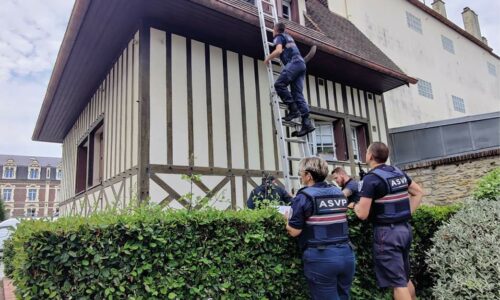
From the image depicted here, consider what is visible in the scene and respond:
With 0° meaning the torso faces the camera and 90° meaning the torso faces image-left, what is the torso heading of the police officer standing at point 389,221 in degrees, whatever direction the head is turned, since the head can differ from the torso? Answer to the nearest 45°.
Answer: approximately 135°

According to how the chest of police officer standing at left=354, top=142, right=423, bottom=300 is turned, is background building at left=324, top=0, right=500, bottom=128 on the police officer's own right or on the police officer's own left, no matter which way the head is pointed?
on the police officer's own right

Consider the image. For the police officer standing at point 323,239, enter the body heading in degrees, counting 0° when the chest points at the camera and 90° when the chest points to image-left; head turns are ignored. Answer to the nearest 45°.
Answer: approximately 135°

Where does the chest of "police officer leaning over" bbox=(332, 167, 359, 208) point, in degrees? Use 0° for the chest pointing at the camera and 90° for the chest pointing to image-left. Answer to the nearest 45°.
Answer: approximately 90°

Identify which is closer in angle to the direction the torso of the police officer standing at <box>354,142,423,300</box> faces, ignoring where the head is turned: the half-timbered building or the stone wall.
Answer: the half-timbered building

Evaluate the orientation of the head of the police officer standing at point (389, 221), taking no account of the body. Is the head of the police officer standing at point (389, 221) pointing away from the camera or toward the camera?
away from the camera

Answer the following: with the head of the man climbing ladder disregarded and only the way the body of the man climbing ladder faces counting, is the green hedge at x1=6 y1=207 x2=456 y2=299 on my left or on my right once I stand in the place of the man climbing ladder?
on my left

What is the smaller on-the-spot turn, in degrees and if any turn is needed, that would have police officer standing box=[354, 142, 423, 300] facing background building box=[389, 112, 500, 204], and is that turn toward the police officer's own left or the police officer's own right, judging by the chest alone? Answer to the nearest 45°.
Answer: approximately 45° to the police officer's own right
